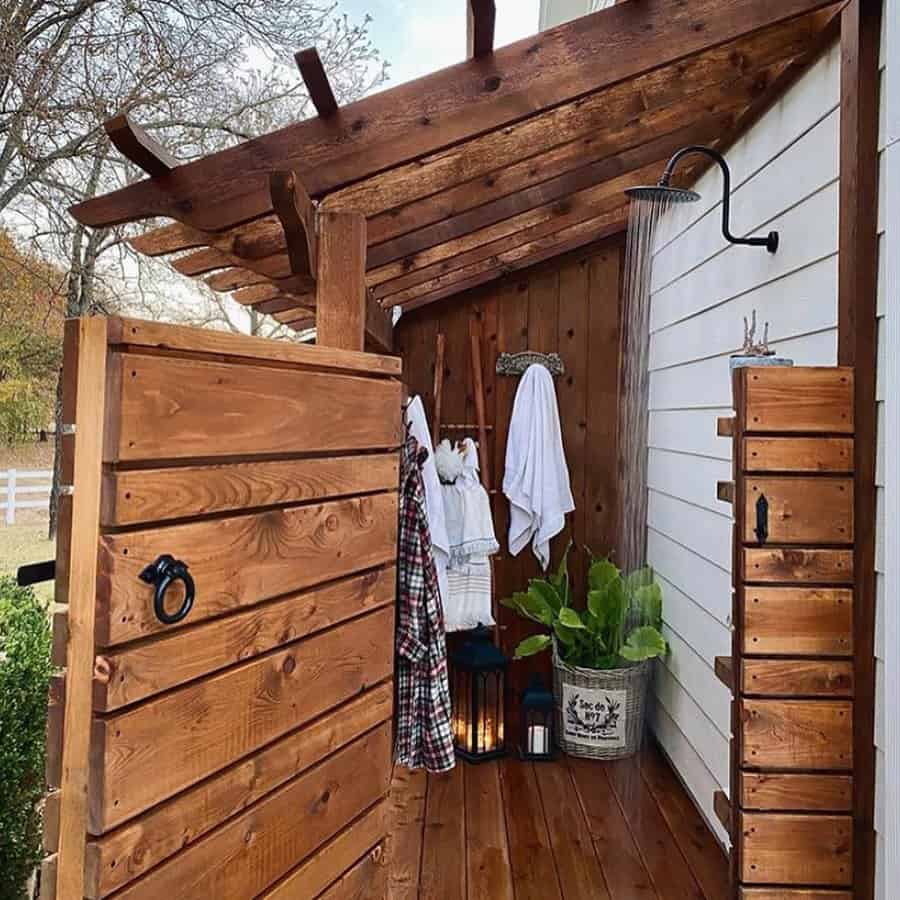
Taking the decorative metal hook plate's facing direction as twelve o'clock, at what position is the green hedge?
The green hedge is roughly at 1 o'clock from the decorative metal hook plate.

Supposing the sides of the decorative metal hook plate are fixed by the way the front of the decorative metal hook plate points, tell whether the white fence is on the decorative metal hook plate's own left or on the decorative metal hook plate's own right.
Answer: on the decorative metal hook plate's own right

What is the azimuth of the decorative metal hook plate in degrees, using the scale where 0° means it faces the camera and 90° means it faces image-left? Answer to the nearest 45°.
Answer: approximately 0°

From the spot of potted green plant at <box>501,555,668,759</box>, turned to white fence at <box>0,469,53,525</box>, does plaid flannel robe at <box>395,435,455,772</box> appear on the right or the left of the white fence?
left

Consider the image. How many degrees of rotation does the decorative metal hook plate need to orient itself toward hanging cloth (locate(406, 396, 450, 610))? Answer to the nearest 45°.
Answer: approximately 45° to its right
